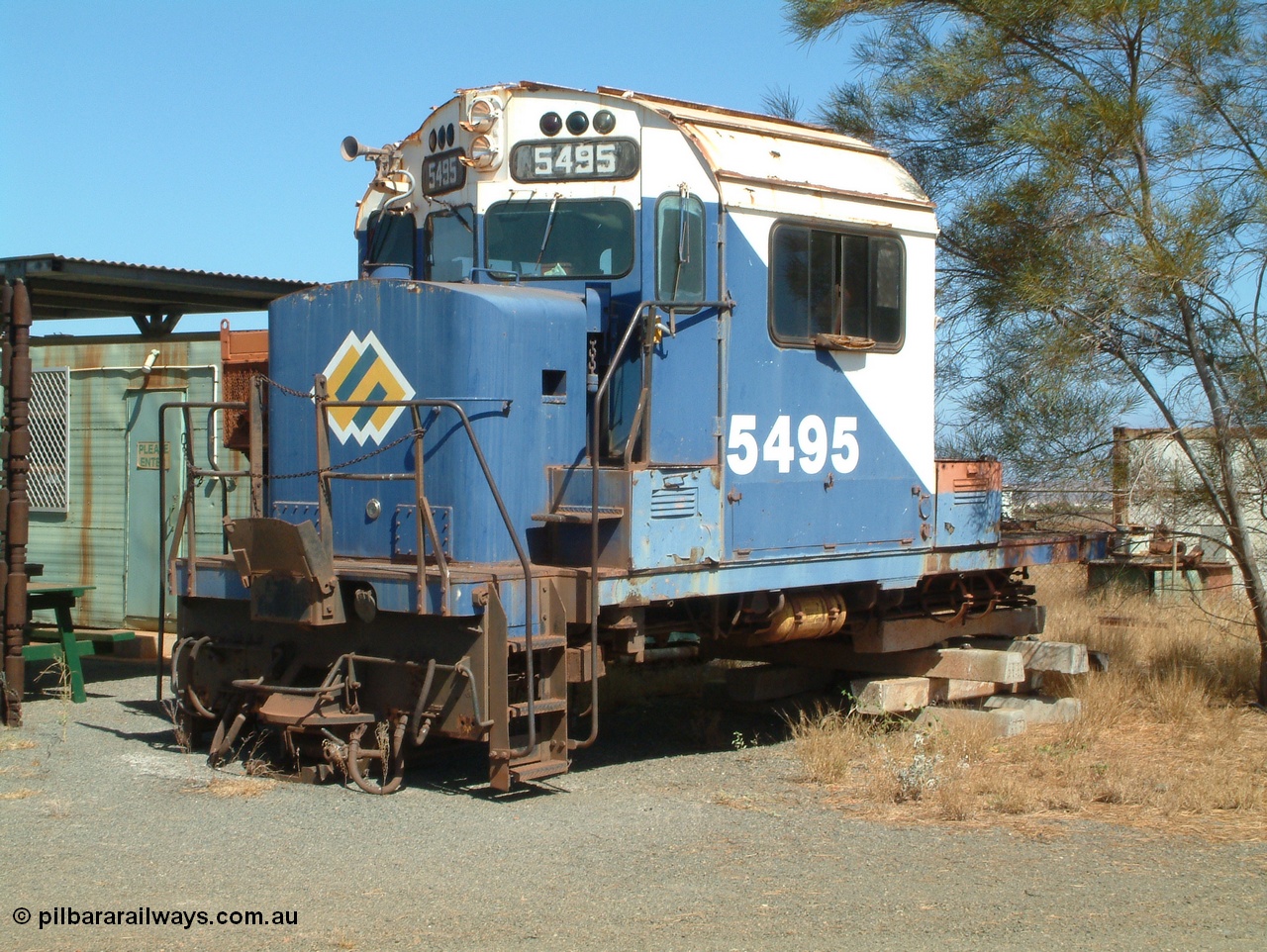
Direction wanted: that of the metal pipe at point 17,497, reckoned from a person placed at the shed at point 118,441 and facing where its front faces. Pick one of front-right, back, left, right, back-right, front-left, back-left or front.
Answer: front

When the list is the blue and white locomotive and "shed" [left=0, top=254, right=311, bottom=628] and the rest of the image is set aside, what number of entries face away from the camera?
0

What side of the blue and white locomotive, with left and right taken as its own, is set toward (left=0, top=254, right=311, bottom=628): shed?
right

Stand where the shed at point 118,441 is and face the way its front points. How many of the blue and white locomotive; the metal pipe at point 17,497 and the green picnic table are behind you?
0

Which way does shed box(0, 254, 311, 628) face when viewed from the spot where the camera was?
facing the viewer

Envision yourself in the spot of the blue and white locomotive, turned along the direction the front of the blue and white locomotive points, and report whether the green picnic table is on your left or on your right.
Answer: on your right

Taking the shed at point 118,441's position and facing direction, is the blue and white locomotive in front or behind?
in front

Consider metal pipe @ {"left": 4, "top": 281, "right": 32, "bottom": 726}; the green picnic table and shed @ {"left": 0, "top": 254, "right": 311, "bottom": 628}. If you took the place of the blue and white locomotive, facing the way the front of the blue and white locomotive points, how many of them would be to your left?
0

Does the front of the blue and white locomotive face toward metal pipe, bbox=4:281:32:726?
no

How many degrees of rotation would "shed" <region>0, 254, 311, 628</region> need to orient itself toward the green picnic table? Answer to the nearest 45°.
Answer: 0° — it already faces it

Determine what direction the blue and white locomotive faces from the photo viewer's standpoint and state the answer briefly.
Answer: facing the viewer and to the left of the viewer
